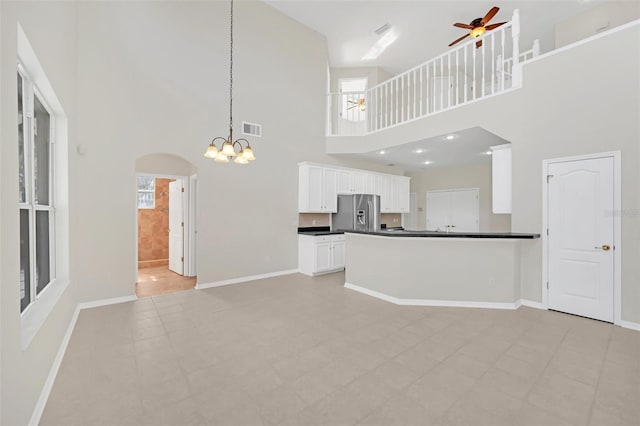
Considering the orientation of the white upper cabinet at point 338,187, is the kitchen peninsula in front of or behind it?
in front

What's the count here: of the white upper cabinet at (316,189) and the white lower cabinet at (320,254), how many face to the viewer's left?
0

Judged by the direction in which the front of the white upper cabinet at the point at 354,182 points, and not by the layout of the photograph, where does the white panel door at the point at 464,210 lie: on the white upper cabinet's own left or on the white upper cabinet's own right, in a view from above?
on the white upper cabinet's own left

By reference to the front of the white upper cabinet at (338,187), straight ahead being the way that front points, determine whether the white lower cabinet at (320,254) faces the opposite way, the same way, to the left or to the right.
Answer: the same way

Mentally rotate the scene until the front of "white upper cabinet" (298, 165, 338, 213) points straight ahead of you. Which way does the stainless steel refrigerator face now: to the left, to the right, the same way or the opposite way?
the same way

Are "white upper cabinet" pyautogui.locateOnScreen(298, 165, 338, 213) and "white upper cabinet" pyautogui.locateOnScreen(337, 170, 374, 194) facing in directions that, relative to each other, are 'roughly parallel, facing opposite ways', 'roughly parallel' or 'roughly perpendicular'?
roughly parallel

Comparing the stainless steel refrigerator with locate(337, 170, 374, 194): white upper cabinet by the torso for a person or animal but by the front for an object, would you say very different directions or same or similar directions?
same or similar directions

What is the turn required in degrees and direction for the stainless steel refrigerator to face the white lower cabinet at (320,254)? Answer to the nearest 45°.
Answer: approximately 90° to its right

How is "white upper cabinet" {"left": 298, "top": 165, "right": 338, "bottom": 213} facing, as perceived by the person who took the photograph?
facing the viewer and to the right of the viewer

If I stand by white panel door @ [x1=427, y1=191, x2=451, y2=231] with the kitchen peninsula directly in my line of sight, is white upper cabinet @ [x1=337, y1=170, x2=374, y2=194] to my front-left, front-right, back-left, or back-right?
front-right

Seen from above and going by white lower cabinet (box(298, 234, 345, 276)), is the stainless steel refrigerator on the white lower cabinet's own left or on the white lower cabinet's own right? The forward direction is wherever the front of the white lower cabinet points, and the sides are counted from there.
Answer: on the white lower cabinet's own left

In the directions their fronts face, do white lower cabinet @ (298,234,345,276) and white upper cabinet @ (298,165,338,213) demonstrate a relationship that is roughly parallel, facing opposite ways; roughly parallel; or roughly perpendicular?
roughly parallel

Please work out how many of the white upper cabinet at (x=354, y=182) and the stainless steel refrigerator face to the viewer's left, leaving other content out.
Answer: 0
